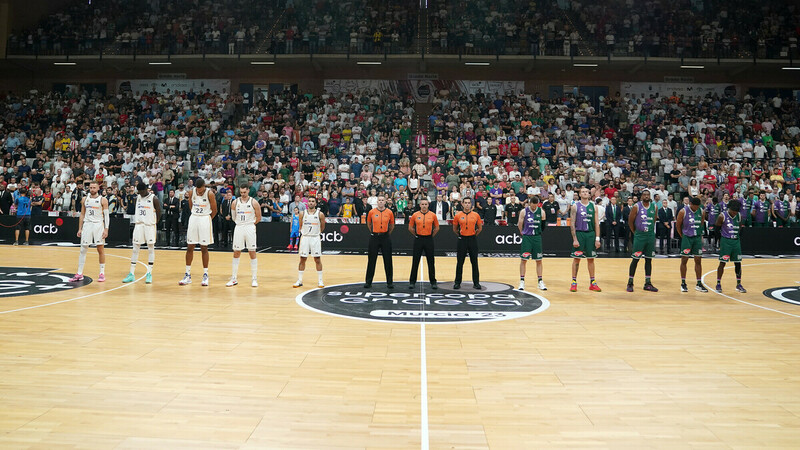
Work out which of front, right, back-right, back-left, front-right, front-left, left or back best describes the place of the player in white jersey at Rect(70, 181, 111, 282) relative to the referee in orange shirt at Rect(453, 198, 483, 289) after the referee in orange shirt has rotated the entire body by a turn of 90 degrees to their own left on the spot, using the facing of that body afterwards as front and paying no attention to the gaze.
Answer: back

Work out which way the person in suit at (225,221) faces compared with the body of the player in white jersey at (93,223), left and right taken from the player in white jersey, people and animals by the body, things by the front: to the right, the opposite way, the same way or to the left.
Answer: the same way

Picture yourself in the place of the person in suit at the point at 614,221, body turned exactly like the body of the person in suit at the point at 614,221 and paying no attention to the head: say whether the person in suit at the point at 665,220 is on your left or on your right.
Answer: on your left

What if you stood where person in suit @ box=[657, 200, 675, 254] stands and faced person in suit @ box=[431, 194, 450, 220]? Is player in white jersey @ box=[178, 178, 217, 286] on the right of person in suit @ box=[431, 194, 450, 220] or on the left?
left

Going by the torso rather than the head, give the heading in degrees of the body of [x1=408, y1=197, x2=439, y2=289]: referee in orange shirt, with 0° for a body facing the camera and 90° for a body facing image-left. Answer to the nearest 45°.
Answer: approximately 0°

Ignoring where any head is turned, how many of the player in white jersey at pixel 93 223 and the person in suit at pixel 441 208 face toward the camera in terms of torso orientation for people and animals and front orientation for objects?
2

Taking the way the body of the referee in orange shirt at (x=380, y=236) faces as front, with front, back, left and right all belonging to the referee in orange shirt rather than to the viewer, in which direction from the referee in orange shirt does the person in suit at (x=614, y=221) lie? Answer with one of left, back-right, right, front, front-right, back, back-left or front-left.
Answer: back-left

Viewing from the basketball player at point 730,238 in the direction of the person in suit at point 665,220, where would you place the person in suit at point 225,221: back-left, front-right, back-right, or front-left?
front-left

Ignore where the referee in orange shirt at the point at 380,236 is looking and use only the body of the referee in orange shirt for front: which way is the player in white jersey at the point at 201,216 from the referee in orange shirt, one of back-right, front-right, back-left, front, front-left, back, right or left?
right

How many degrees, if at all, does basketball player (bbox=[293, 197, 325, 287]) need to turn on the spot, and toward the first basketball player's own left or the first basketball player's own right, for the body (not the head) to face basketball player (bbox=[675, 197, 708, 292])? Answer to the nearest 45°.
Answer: approximately 90° to the first basketball player's own left

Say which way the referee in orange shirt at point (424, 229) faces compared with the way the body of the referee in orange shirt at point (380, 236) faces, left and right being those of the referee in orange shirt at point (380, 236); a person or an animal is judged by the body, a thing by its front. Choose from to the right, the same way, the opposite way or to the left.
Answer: the same way

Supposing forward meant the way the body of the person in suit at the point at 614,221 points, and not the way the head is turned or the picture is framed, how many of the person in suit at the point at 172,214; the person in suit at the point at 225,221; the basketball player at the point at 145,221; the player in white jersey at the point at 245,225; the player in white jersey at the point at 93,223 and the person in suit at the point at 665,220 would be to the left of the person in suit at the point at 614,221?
1

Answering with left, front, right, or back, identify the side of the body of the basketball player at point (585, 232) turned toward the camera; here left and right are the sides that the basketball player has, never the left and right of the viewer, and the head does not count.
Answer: front

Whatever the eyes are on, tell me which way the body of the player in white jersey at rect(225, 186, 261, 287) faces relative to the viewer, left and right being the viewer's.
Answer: facing the viewer
